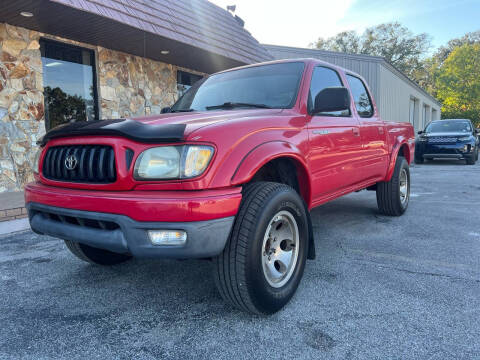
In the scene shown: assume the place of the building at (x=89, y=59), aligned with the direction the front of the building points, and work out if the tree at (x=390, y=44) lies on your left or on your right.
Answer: on your left

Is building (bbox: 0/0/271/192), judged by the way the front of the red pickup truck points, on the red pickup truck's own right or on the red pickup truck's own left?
on the red pickup truck's own right

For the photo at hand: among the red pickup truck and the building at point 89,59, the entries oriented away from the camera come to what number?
0

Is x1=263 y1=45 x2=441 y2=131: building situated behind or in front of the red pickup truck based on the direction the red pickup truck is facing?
behind

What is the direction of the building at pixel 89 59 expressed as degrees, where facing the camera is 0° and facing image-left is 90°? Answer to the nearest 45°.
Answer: approximately 315°

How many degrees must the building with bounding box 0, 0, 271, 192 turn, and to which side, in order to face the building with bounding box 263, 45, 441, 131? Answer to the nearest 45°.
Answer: approximately 90° to its left

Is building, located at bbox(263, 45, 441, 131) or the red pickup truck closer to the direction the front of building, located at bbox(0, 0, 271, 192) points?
the red pickup truck

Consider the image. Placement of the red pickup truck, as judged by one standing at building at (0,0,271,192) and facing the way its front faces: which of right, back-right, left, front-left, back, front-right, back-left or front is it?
front-right

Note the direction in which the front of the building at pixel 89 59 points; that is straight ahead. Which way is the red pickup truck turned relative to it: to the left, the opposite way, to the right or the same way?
to the right

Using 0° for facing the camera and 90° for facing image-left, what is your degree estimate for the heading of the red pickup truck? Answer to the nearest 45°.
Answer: approximately 45°
